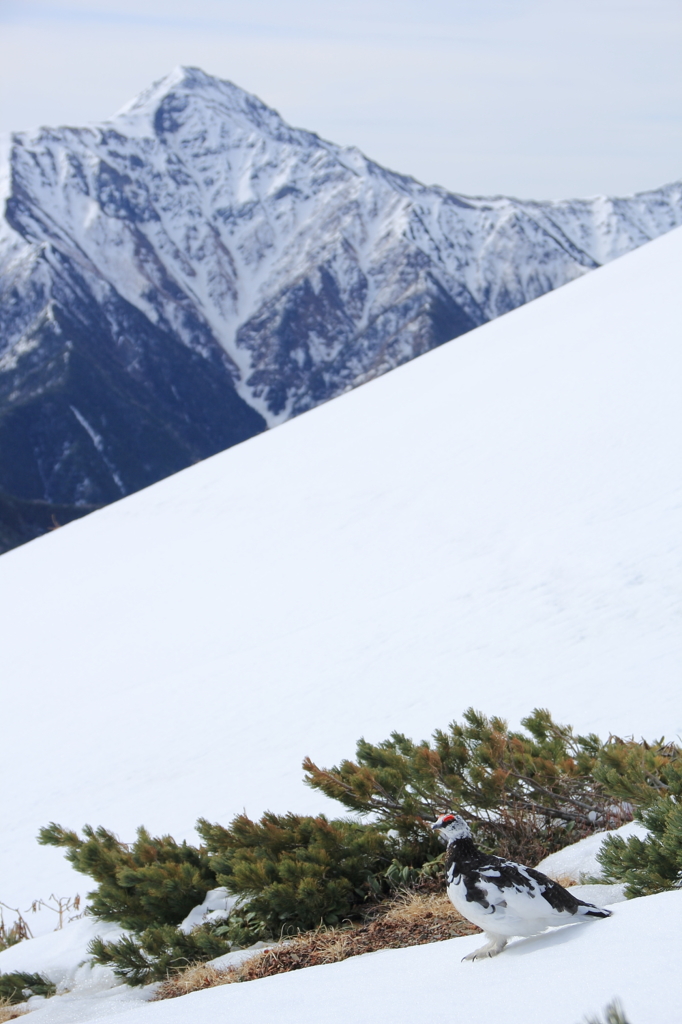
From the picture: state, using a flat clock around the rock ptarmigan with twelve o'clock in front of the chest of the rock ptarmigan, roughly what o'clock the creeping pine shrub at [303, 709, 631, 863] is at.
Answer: The creeping pine shrub is roughly at 3 o'clock from the rock ptarmigan.

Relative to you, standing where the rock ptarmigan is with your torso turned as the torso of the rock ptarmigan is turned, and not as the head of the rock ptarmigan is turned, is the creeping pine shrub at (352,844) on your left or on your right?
on your right

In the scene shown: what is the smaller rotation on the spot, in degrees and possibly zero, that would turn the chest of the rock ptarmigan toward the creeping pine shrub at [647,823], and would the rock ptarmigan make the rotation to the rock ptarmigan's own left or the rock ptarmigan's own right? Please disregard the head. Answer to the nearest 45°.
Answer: approximately 135° to the rock ptarmigan's own right

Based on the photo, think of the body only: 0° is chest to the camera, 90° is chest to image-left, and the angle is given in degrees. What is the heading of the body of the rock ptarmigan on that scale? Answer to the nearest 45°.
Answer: approximately 90°

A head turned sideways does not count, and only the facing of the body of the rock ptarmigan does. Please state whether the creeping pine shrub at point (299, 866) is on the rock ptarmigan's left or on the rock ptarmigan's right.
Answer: on the rock ptarmigan's right
